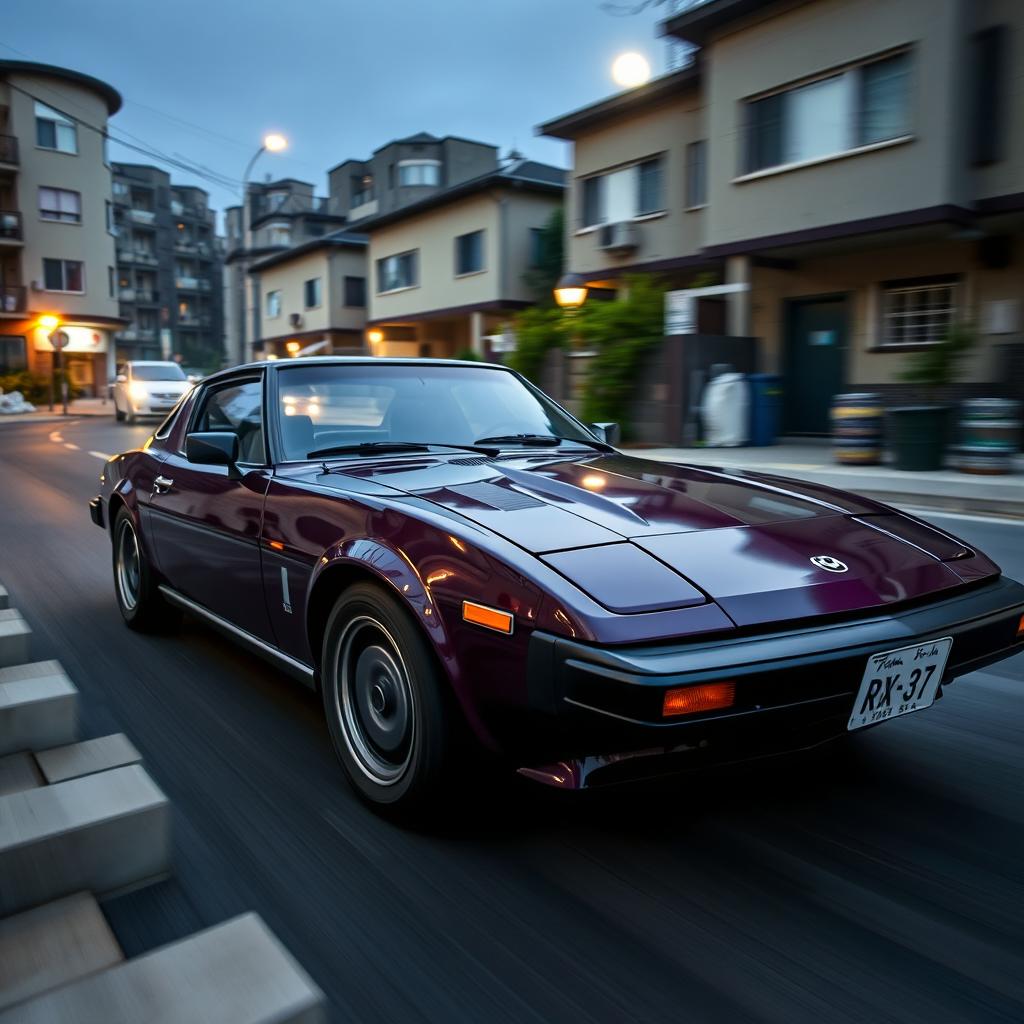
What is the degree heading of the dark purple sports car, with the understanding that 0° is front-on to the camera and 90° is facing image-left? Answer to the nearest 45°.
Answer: approximately 315°

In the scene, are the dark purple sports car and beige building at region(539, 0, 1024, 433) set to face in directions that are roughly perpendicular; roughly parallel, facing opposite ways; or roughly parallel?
roughly perpendicular

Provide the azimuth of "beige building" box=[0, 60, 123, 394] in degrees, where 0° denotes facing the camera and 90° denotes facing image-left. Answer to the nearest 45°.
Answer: approximately 315°

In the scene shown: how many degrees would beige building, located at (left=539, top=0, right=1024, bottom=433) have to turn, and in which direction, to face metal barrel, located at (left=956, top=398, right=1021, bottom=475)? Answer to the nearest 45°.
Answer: approximately 45° to its left

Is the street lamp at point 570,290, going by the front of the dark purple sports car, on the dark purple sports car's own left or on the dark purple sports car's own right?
on the dark purple sports car's own left

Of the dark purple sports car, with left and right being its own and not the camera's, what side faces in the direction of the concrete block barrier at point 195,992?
right

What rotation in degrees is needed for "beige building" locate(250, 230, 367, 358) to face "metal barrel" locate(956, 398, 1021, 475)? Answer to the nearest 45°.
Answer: approximately 45° to its left

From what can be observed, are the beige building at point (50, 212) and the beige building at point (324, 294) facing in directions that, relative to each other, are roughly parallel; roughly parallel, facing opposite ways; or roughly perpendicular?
roughly perpendicular

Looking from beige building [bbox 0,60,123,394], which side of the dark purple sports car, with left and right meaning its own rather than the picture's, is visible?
back
